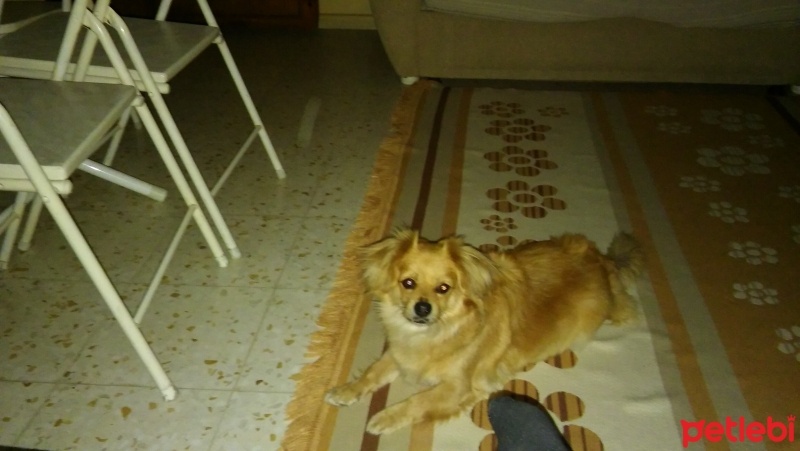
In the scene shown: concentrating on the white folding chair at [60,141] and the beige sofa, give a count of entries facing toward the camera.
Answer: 1

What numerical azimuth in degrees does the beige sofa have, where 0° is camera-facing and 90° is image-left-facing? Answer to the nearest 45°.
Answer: approximately 0°

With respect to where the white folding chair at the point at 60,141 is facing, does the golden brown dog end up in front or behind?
in front

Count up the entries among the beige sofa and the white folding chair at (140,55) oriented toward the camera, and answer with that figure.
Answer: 1

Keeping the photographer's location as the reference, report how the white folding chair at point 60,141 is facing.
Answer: facing to the right of the viewer

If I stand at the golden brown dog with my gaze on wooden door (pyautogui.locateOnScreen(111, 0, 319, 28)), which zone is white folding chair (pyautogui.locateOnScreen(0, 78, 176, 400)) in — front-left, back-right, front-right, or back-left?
front-left

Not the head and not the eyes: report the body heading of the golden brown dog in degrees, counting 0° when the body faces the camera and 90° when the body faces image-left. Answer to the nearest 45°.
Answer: approximately 45°

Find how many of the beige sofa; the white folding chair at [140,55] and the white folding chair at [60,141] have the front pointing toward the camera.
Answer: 1

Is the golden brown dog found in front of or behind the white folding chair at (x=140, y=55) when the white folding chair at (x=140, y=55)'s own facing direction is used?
in front
